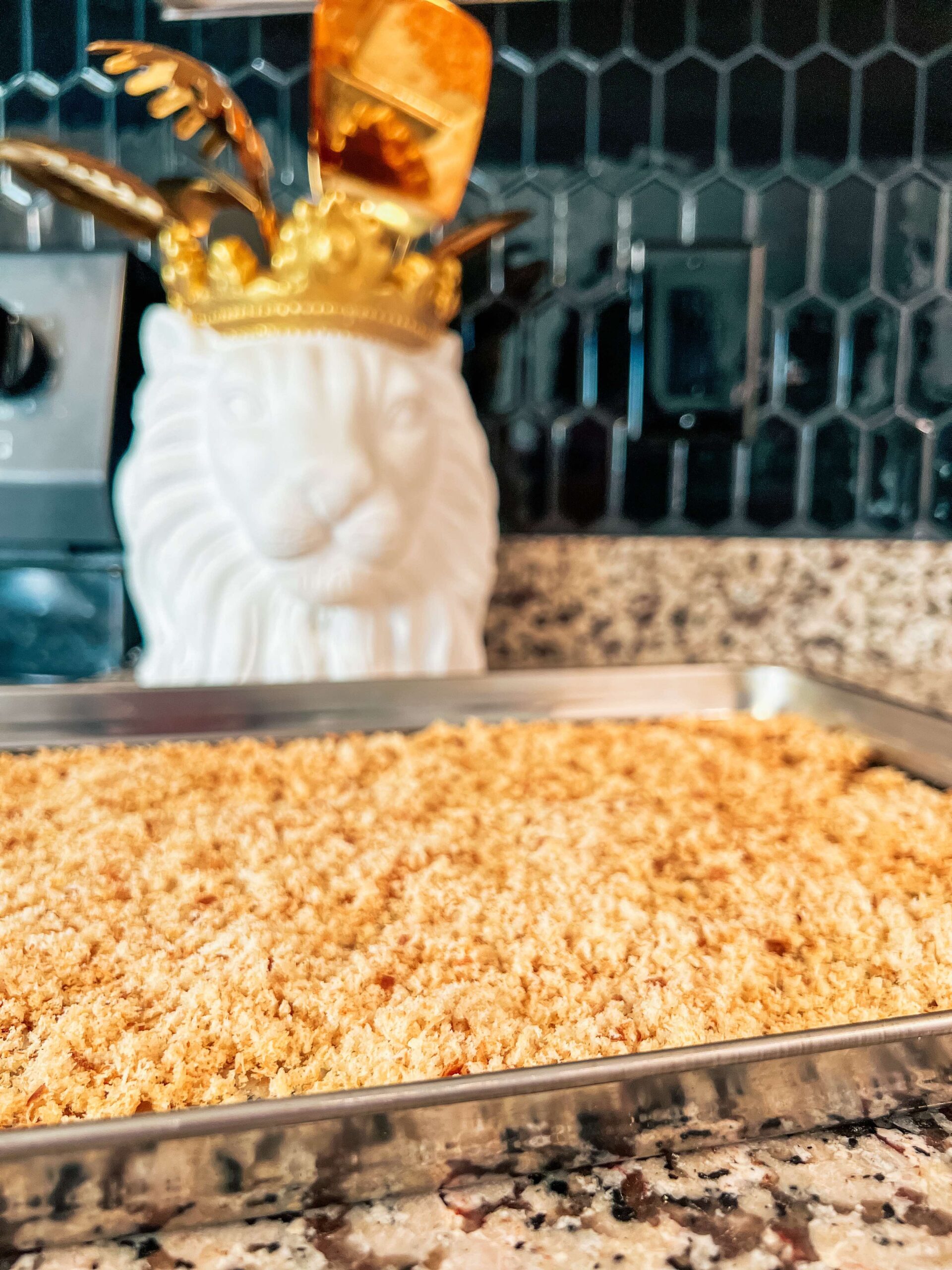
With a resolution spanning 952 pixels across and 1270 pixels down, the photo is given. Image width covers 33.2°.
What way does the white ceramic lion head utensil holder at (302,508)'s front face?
toward the camera

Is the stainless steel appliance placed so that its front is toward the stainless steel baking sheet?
yes

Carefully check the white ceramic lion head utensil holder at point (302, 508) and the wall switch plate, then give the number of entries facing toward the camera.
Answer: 2

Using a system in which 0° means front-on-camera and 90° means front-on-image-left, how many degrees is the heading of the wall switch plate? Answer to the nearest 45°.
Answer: approximately 0°

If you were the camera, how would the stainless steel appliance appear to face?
facing the viewer

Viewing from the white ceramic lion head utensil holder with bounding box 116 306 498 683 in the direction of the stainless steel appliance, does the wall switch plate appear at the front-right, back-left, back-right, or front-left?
back-right

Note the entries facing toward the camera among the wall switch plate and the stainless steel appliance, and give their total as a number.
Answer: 2
